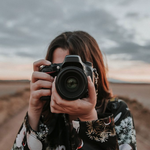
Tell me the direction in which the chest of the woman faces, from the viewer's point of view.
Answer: toward the camera

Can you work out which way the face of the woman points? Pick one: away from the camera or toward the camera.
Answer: toward the camera
